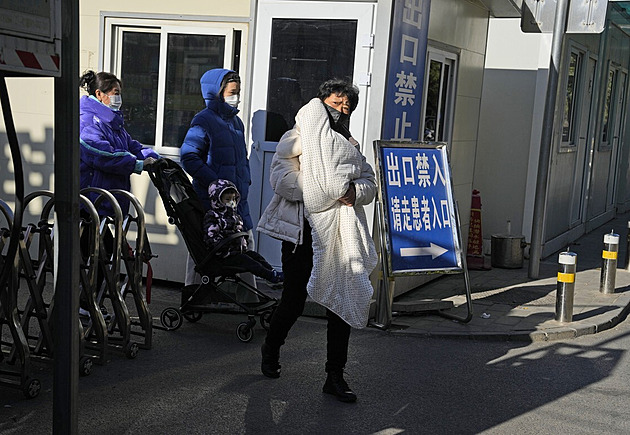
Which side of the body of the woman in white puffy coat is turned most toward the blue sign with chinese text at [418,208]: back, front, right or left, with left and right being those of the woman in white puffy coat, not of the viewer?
left

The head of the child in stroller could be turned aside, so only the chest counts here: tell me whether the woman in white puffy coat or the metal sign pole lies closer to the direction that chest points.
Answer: the woman in white puffy coat

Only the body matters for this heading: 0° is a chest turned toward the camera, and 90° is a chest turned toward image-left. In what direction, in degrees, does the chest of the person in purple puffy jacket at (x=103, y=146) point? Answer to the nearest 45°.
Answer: approximately 270°

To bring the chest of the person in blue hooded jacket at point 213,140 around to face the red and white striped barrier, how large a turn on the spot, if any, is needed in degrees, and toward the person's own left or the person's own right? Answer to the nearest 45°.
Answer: approximately 45° to the person's own right

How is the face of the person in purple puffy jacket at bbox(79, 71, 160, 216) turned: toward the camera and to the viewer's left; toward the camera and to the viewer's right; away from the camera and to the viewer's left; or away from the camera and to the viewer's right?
toward the camera and to the viewer's right

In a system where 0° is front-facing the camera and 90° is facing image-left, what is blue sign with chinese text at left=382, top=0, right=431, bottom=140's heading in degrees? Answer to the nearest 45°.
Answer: approximately 0°
